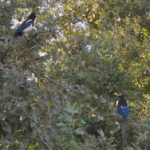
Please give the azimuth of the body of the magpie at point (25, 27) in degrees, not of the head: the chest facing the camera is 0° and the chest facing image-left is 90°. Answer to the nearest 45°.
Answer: approximately 270°

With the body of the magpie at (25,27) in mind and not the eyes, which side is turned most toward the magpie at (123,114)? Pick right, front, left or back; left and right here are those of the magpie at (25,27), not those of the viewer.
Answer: front
